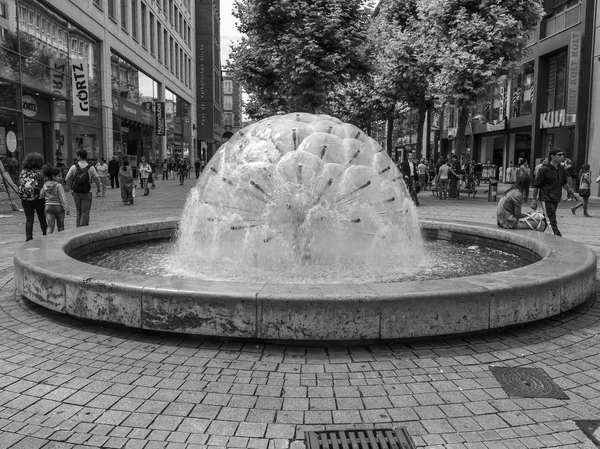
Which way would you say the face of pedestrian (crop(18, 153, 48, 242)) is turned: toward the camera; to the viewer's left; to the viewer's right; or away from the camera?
away from the camera

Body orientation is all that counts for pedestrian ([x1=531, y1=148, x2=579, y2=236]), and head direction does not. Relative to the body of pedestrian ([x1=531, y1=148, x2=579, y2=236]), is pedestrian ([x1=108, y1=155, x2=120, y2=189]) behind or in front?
behind

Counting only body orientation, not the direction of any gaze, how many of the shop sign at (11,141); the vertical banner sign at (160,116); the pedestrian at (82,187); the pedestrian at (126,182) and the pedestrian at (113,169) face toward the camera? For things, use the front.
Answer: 2

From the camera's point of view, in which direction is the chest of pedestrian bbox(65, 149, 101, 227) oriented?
away from the camera

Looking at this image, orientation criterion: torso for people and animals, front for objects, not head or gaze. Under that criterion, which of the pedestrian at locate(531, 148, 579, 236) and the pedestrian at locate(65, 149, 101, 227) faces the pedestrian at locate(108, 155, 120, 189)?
the pedestrian at locate(65, 149, 101, 227)

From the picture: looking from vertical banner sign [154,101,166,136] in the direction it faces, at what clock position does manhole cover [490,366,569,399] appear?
The manhole cover is roughly at 12 o'clock from the vertical banner sign.

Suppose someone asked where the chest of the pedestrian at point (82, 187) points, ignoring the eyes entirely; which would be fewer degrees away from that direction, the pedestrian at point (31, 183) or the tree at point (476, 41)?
the tree

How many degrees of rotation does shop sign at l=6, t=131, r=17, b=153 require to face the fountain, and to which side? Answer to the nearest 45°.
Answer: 0° — it already faces it

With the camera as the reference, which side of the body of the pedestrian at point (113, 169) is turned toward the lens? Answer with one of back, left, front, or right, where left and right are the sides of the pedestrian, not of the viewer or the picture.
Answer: back

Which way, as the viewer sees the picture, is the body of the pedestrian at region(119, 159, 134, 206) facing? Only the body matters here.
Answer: away from the camera

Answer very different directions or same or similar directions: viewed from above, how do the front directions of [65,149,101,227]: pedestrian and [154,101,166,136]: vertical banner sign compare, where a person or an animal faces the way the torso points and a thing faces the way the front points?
very different directions

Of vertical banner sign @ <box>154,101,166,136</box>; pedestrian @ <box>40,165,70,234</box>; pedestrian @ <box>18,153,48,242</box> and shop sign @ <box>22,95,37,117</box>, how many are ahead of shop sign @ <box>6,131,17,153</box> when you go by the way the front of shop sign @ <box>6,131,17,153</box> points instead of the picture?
2
